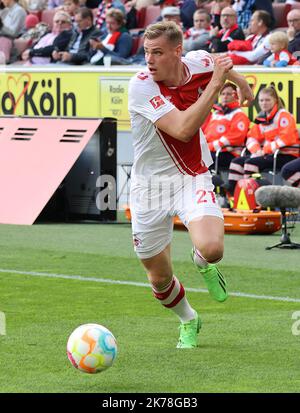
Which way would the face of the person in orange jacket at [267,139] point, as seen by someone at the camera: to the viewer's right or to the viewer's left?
to the viewer's left

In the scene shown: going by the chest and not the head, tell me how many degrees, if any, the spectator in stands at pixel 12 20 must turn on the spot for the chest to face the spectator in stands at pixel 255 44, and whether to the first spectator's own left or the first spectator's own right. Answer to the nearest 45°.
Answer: approximately 90° to the first spectator's own left

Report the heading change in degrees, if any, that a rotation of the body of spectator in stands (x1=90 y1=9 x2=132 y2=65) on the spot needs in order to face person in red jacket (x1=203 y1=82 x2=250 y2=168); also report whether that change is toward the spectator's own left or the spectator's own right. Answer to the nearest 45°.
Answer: approximately 90° to the spectator's own left

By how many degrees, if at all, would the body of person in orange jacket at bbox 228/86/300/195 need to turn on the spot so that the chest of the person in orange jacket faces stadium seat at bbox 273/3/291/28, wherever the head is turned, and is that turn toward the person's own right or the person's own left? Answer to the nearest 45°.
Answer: approximately 135° to the person's own right

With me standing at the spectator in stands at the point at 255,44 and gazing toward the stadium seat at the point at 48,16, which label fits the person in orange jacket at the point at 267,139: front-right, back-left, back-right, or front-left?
back-left
